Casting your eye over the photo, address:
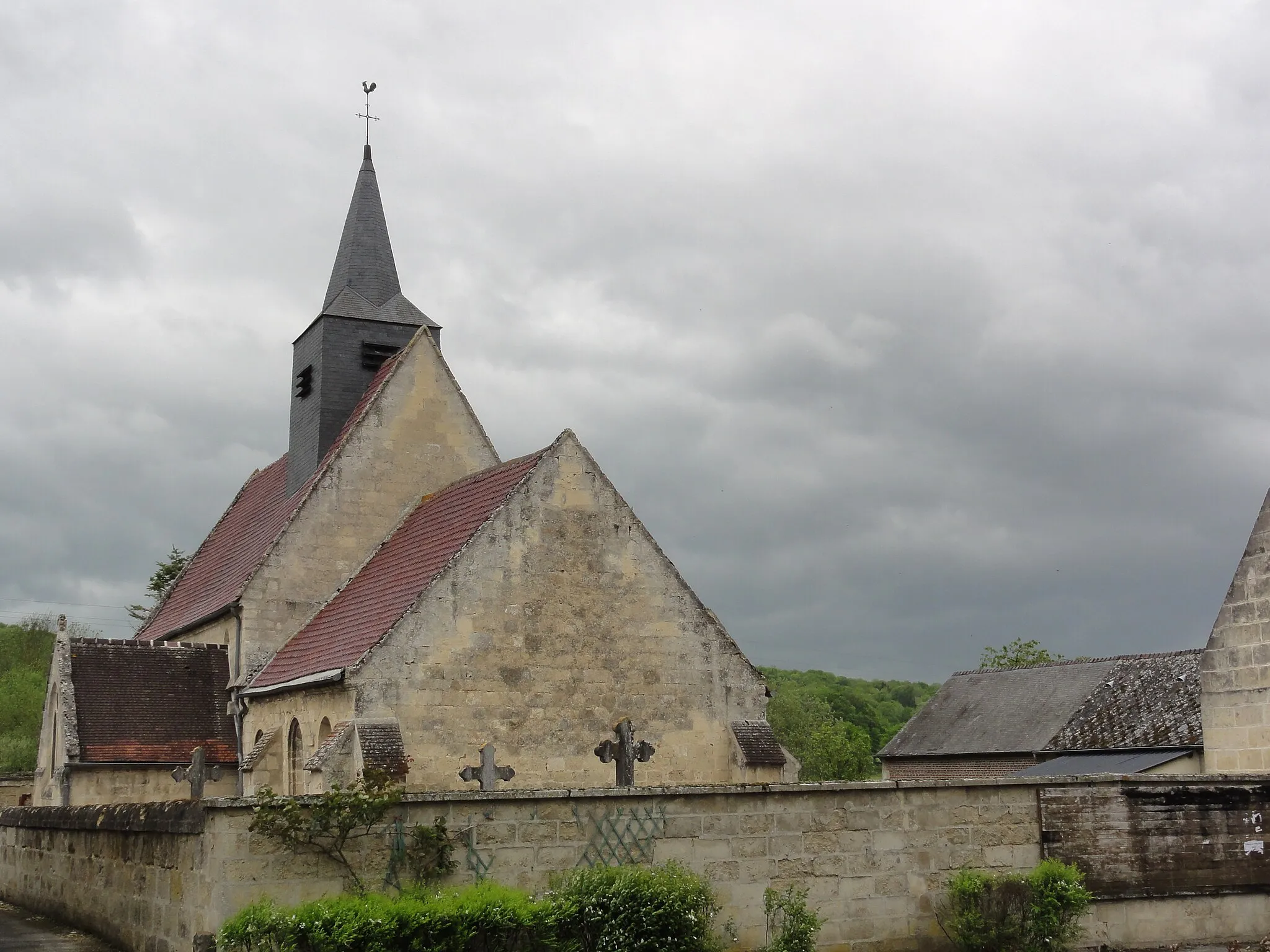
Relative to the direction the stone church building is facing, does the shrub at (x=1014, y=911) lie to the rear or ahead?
to the rear

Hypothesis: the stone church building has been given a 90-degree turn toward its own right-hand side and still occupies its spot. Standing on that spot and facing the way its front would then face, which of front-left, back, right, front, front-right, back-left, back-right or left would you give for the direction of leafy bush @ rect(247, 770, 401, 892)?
back-right
